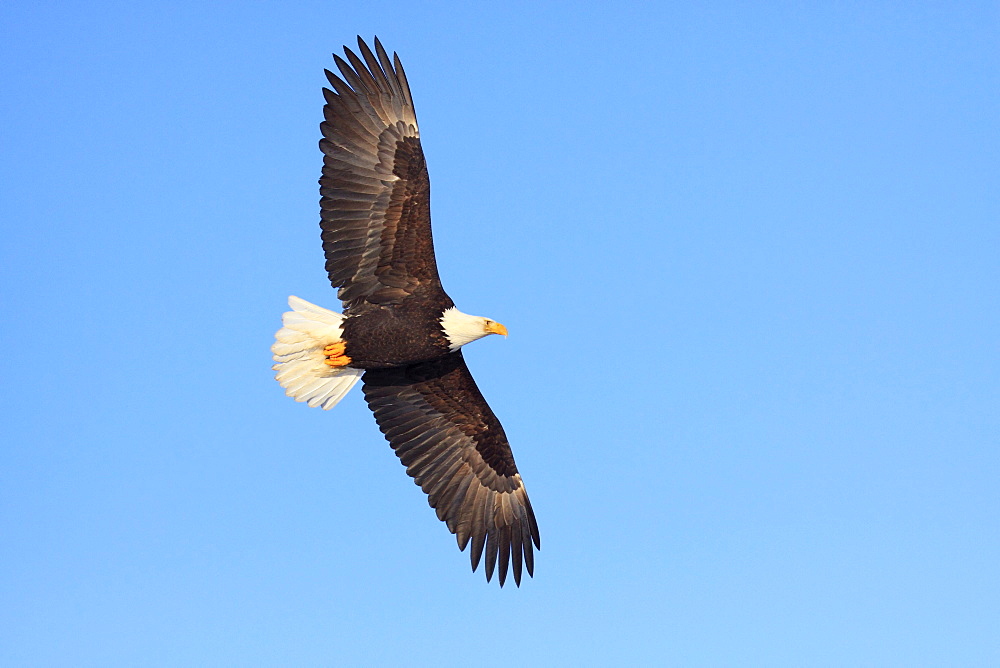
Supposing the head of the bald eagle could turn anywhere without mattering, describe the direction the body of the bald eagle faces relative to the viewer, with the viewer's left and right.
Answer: facing to the right of the viewer
